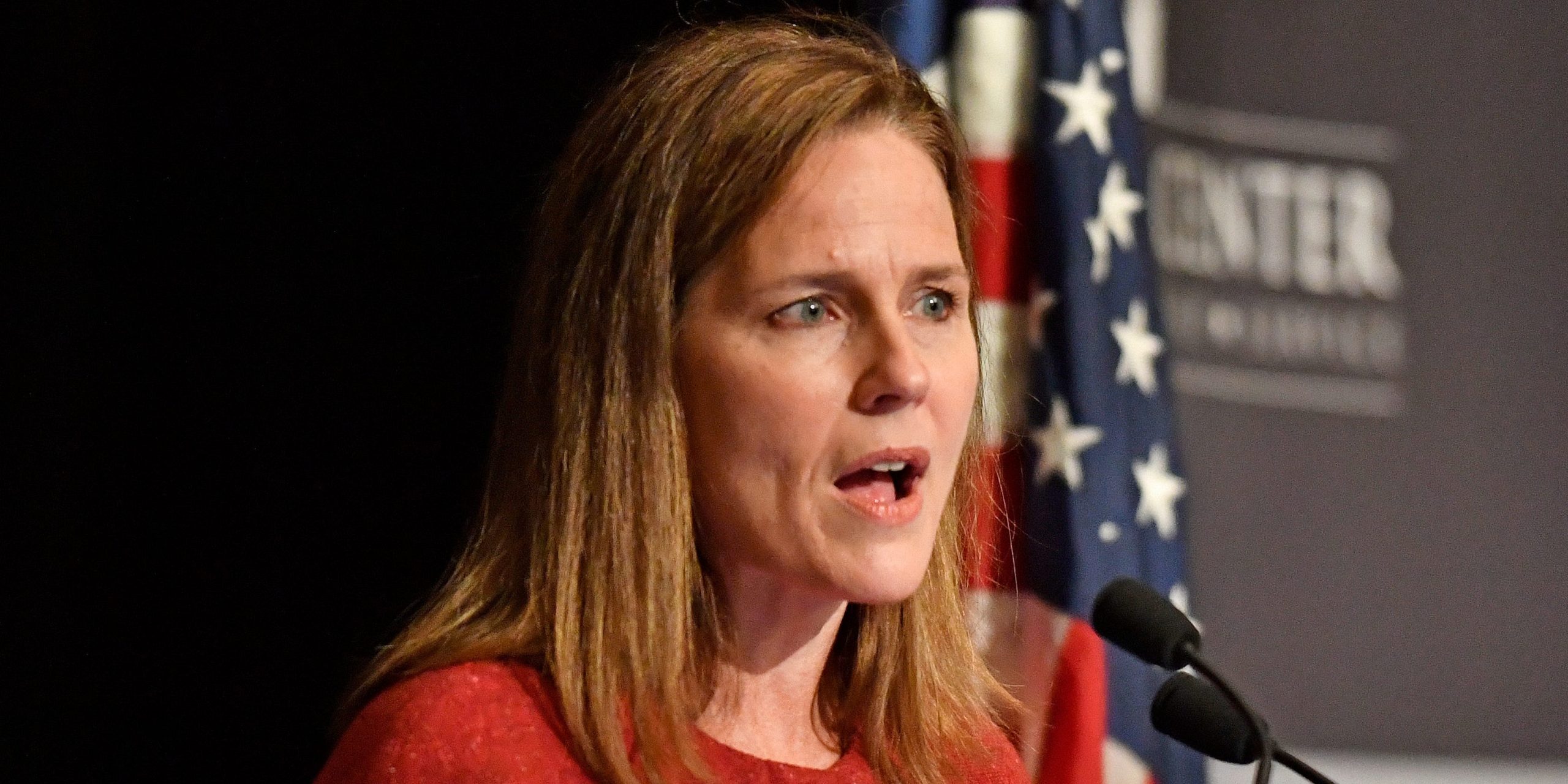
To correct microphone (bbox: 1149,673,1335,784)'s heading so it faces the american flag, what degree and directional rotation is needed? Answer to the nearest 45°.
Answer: approximately 90° to its right

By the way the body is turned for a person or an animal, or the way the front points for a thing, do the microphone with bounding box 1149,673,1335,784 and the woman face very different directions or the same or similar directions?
very different directions

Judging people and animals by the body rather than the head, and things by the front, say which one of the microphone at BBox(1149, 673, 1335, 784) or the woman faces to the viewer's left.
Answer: the microphone

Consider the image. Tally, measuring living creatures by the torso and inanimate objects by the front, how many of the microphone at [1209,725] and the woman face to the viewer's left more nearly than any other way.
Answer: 1

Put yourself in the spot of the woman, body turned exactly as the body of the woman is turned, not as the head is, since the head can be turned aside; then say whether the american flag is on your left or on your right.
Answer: on your left

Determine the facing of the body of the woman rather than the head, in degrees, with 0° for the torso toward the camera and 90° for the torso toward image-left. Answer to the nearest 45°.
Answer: approximately 315°

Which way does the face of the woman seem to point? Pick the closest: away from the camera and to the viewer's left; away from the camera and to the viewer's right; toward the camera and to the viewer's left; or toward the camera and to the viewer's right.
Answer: toward the camera and to the viewer's right

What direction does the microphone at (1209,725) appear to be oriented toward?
to the viewer's left

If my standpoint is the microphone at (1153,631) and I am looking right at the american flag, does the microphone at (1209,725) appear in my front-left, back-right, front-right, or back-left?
back-right
